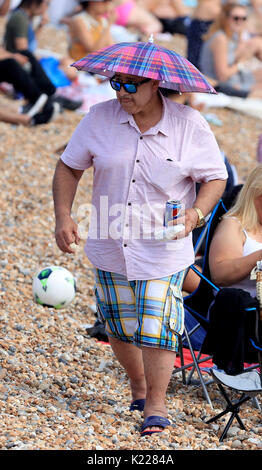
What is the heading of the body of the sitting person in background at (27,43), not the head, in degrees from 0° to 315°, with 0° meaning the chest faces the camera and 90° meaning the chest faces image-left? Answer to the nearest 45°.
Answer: approximately 270°

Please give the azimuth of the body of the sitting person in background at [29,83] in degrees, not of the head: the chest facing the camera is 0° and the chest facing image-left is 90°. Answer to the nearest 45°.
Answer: approximately 270°

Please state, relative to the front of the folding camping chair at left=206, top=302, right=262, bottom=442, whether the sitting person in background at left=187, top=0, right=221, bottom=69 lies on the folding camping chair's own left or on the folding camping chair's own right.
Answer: on the folding camping chair's own right

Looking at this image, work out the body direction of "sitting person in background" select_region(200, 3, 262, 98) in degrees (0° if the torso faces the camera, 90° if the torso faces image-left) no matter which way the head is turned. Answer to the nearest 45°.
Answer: approximately 315°
